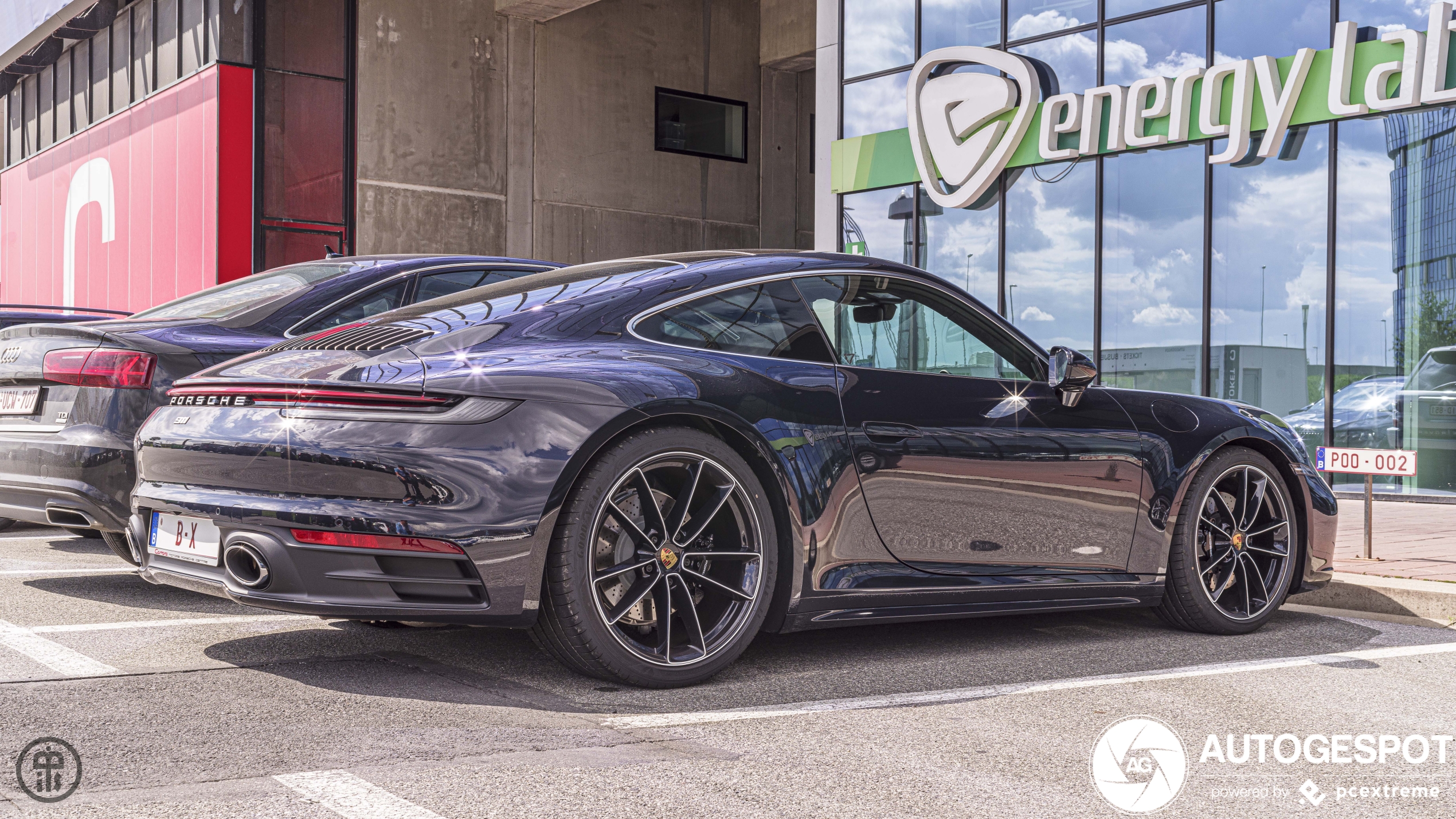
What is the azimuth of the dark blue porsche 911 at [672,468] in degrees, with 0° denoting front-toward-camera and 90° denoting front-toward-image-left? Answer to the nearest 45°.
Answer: approximately 225°

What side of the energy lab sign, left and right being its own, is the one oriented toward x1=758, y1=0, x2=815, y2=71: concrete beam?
right

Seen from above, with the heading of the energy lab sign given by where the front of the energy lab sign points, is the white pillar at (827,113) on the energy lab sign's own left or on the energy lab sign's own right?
on the energy lab sign's own right

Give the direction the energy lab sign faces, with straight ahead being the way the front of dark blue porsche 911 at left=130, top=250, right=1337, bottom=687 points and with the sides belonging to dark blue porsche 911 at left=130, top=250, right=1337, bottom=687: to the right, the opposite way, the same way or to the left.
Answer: the opposite way

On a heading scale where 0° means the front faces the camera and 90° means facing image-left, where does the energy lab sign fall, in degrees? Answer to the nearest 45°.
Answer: approximately 45°
